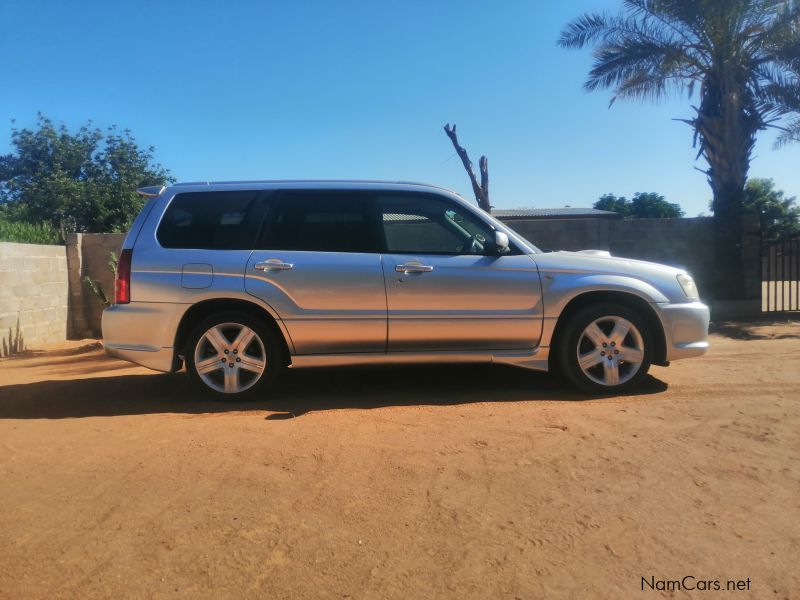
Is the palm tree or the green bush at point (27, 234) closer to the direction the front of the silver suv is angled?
the palm tree

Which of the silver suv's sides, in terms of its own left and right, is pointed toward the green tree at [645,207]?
left

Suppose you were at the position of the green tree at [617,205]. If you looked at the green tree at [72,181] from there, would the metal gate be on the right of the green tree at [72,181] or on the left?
left

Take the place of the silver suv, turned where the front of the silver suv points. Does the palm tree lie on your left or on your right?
on your left

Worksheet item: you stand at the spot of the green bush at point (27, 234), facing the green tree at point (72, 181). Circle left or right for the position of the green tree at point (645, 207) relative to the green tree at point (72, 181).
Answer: right

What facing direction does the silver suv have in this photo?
to the viewer's right

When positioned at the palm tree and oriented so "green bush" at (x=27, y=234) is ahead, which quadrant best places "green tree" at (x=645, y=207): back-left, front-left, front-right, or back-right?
back-right

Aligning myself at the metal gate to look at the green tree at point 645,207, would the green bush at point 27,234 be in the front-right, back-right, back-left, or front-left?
back-left

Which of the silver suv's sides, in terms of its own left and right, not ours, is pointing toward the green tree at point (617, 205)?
left

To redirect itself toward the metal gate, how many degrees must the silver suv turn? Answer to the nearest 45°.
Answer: approximately 45° to its left

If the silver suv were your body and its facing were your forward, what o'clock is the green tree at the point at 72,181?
The green tree is roughly at 8 o'clock from the silver suv.
